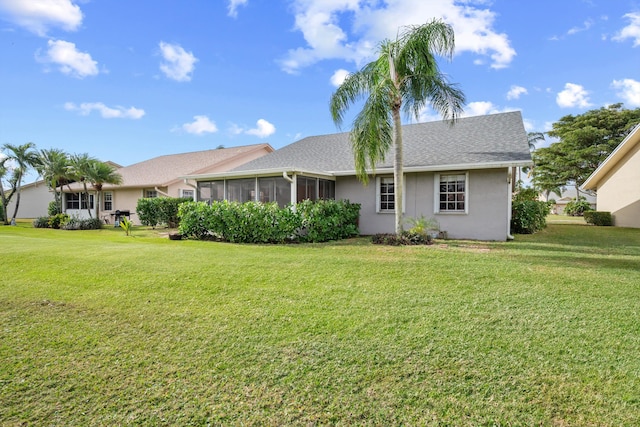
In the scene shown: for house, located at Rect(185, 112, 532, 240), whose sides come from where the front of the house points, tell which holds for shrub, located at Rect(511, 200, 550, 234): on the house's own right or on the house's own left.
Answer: on the house's own right

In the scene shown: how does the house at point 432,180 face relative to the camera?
away from the camera

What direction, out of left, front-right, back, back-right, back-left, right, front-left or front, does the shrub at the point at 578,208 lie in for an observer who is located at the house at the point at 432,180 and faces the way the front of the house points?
front-right

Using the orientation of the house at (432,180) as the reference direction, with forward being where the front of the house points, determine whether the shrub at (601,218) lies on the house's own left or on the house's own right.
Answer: on the house's own right

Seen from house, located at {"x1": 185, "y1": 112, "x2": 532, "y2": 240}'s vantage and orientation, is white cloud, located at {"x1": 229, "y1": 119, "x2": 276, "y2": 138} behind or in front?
in front
